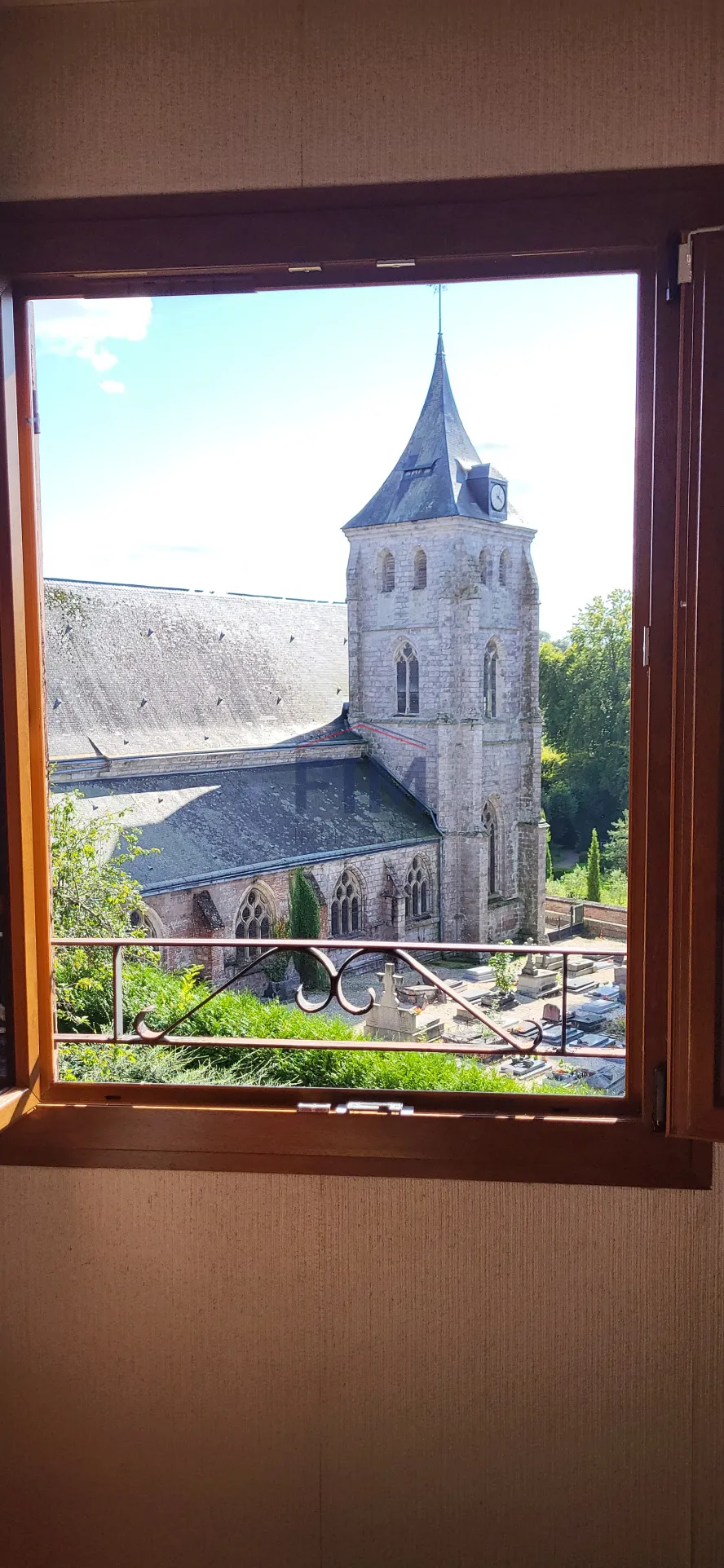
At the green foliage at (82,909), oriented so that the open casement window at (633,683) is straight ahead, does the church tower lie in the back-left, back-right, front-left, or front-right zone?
back-left

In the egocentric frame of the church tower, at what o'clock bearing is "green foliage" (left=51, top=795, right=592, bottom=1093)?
The green foliage is roughly at 2 o'clock from the church tower.

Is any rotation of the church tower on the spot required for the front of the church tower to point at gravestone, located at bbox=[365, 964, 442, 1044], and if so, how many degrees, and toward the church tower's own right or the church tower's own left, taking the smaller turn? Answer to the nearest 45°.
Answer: approximately 45° to the church tower's own right

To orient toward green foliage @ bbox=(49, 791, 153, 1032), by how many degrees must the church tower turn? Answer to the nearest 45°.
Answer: approximately 90° to its right

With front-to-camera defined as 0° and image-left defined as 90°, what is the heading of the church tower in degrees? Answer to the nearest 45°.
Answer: approximately 315°

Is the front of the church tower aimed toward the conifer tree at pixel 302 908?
no

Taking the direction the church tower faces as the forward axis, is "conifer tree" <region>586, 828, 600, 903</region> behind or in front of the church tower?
in front

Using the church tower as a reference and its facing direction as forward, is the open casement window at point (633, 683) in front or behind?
in front

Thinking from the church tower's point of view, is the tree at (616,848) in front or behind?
in front
